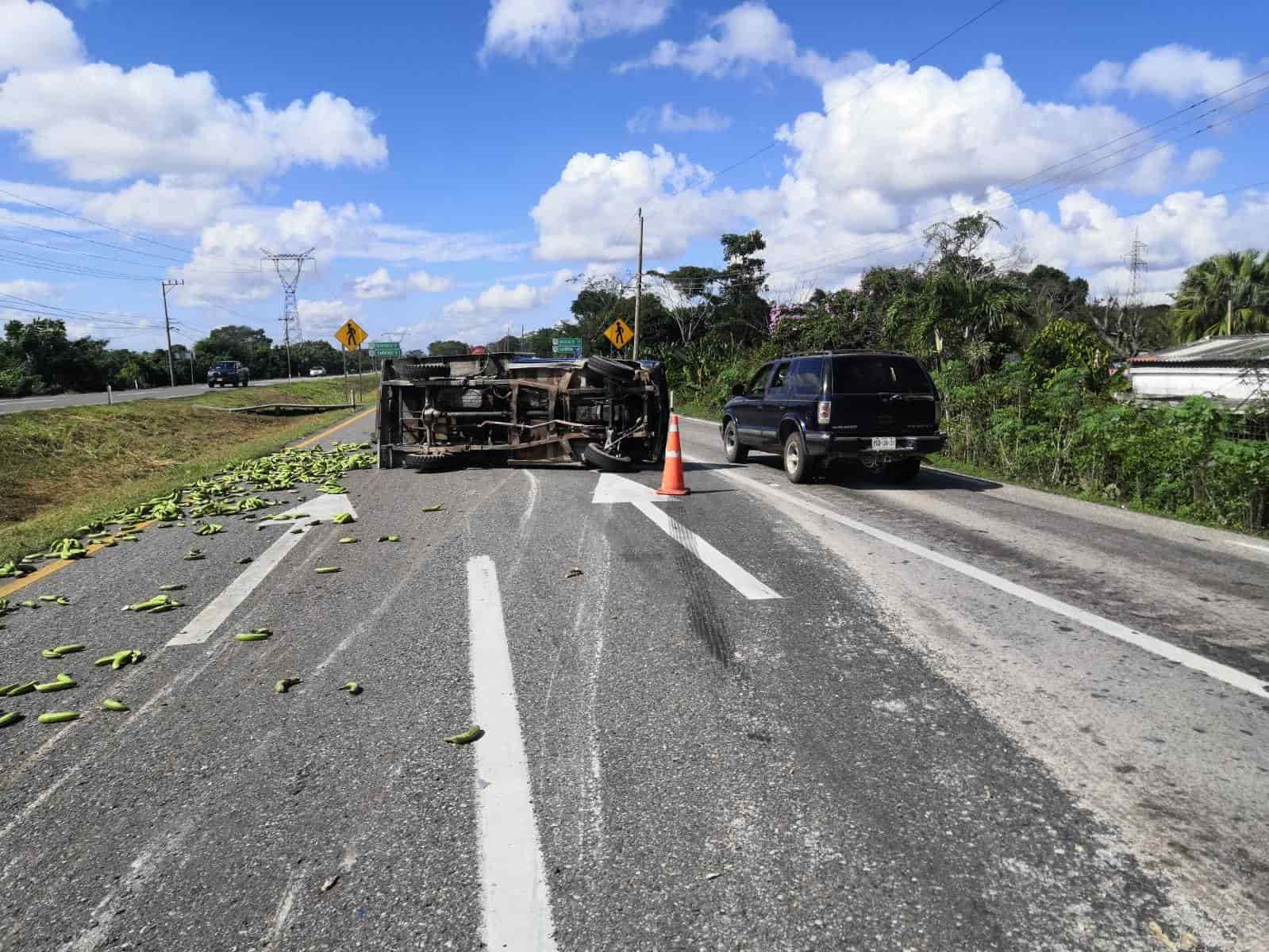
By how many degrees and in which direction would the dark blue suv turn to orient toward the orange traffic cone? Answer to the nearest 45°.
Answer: approximately 90° to its left

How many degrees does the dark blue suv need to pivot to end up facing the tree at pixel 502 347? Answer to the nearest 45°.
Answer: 0° — it already faces it

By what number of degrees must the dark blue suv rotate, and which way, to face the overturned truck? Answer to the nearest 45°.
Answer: approximately 45° to its left

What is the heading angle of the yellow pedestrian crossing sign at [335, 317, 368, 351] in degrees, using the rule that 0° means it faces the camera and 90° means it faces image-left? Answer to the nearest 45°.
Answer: approximately 0°

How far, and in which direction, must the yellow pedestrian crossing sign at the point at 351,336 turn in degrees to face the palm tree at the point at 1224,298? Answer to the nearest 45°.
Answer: approximately 90° to its left

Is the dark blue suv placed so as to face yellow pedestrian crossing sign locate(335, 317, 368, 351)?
yes

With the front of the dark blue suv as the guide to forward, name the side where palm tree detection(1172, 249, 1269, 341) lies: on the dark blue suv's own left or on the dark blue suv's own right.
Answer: on the dark blue suv's own right

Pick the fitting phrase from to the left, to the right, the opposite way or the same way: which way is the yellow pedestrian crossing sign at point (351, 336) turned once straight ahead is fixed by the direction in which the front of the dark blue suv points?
the opposite way

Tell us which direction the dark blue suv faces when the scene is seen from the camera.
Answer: facing away from the viewer and to the left of the viewer

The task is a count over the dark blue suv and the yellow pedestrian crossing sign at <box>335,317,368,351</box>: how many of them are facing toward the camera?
1
